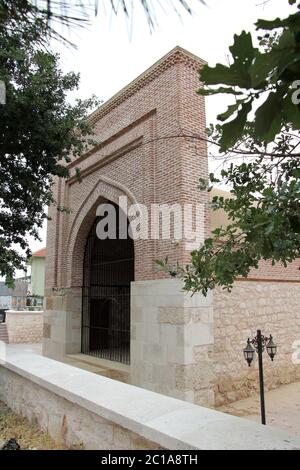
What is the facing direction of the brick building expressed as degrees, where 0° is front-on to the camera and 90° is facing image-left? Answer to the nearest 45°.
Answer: approximately 45°

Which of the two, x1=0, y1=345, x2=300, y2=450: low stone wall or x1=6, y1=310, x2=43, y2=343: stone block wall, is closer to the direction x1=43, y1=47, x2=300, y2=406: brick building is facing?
the low stone wall

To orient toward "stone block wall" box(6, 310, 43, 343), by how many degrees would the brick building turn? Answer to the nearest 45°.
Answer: approximately 90° to its right

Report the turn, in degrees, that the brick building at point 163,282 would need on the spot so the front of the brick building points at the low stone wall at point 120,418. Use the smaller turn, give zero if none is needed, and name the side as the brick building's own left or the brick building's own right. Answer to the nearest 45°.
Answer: approximately 45° to the brick building's own left
